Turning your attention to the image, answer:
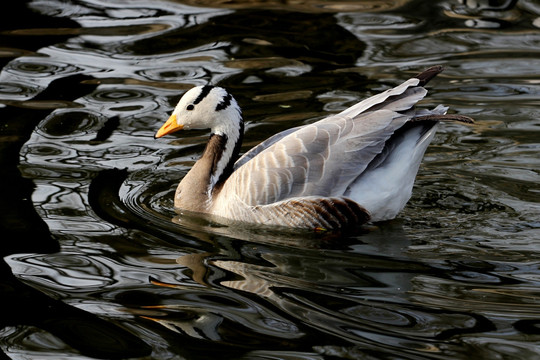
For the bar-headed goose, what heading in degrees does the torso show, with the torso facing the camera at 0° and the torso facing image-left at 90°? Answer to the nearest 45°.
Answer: approximately 90°
